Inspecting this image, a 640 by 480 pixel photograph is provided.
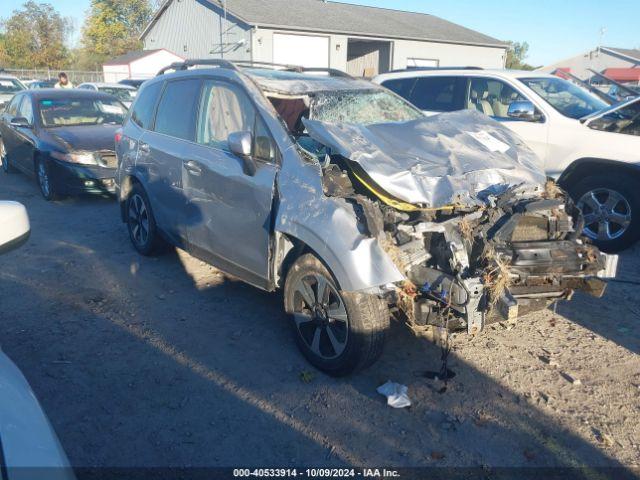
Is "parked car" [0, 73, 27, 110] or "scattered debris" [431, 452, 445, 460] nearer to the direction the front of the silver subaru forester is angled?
the scattered debris

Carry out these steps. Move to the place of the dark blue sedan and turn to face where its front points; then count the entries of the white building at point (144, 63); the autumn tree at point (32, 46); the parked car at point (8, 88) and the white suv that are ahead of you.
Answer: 1

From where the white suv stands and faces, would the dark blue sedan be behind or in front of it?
behind

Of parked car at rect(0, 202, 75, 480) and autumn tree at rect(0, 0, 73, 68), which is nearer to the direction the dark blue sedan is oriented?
the parked car

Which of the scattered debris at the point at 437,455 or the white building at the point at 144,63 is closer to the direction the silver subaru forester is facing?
the scattered debris

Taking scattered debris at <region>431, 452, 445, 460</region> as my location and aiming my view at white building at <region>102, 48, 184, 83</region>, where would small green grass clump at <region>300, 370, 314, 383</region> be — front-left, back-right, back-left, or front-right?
front-left

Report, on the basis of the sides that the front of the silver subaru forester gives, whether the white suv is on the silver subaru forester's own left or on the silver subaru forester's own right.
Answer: on the silver subaru forester's own left

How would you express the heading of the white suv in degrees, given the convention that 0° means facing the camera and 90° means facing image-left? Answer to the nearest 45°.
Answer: approximately 315°

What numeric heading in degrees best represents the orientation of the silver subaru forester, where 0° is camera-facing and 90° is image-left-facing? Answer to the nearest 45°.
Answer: approximately 315°

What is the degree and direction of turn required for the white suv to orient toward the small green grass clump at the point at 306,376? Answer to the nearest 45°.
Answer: approximately 90° to its right

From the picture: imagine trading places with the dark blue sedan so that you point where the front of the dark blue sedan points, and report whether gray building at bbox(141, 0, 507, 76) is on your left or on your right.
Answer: on your left

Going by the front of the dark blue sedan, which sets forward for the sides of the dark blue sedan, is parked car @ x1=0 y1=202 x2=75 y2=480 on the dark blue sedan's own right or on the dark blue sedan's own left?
on the dark blue sedan's own right

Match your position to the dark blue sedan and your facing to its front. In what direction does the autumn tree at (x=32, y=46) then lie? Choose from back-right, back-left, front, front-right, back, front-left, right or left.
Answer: back-left

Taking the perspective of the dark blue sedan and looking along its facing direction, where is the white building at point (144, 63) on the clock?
The white building is roughly at 8 o'clock from the dark blue sedan.

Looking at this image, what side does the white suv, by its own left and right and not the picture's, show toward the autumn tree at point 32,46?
back

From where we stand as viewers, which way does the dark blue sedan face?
facing the viewer and to the right of the viewer

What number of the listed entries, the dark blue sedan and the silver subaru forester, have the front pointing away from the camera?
0
